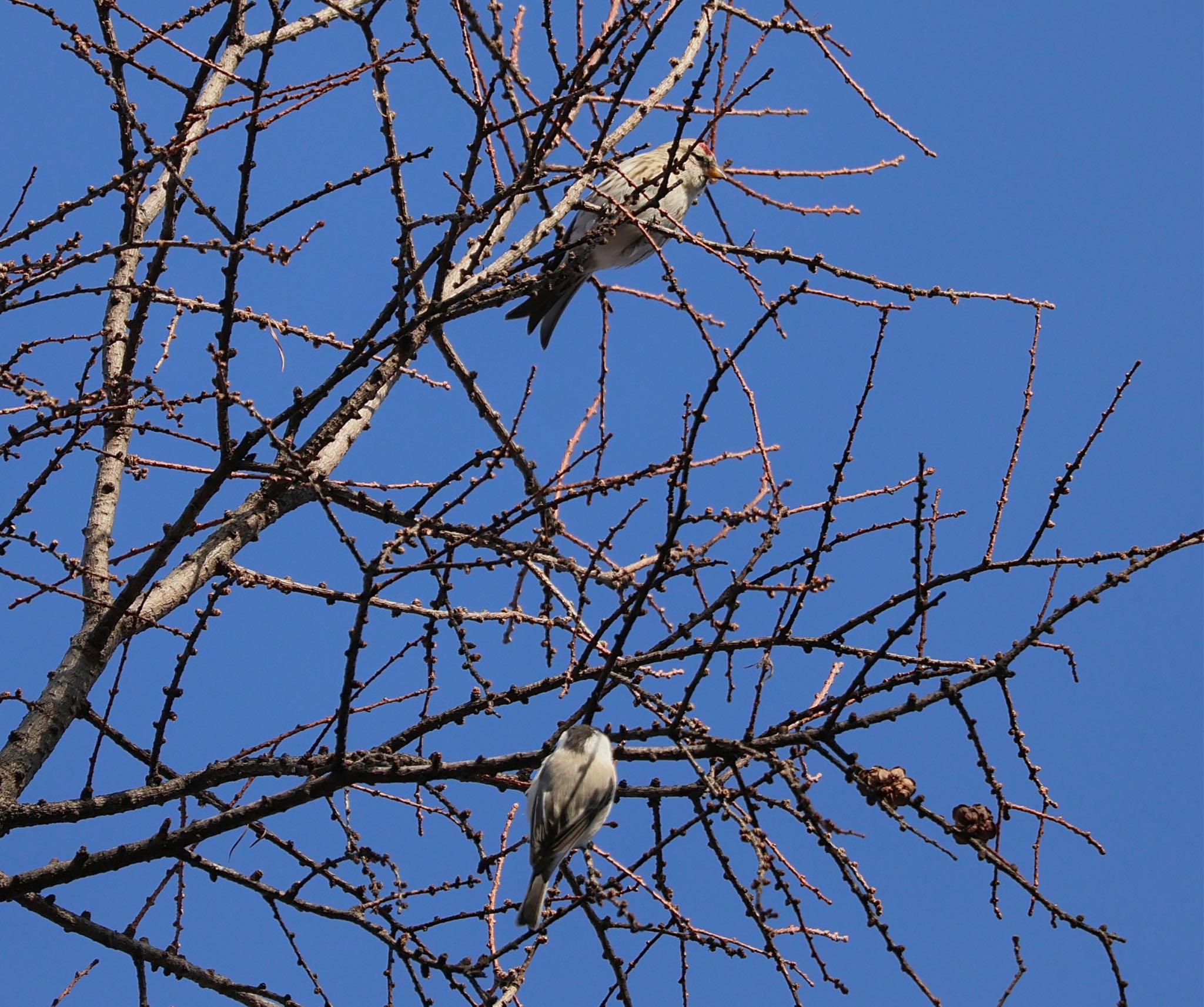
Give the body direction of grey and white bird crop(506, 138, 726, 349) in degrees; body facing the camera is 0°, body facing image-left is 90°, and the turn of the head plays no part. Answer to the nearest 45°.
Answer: approximately 270°
